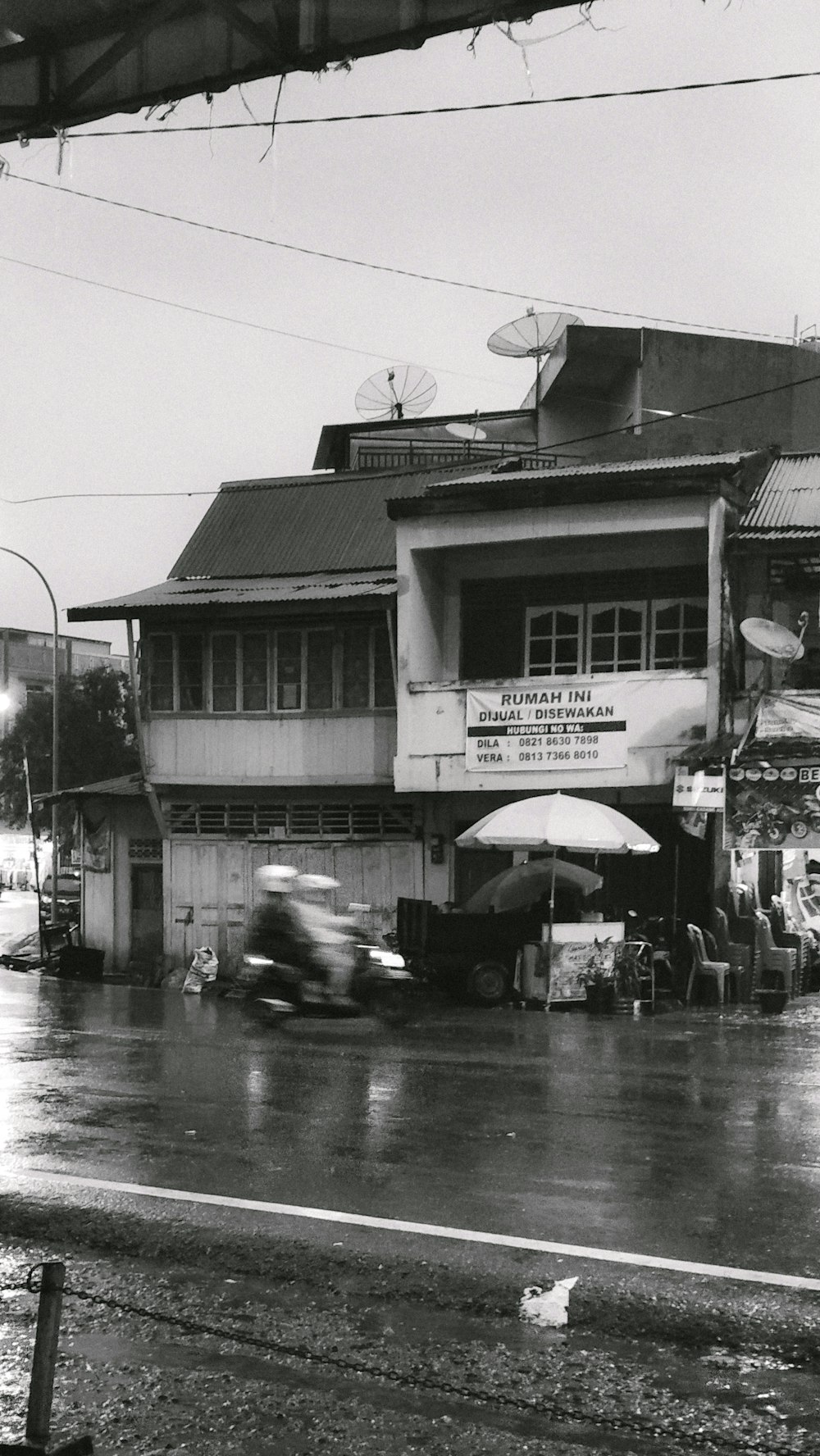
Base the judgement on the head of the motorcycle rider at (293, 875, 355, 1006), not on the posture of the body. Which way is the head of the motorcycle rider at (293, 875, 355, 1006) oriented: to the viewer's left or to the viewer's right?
to the viewer's right

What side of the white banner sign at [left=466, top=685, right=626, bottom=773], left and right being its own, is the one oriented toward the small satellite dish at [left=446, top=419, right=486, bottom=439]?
back

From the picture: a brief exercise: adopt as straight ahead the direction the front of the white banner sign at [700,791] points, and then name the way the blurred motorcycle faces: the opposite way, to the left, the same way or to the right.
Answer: to the left

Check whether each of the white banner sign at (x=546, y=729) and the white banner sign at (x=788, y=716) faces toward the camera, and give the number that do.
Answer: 2

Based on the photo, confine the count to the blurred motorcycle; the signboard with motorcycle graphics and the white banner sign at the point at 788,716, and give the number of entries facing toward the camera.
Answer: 2

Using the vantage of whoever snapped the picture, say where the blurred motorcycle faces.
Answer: facing to the right of the viewer

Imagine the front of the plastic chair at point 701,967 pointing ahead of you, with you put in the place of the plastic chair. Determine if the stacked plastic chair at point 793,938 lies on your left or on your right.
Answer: on your left

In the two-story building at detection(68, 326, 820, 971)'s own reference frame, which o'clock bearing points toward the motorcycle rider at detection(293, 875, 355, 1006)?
The motorcycle rider is roughly at 12 o'clock from the two-story building.

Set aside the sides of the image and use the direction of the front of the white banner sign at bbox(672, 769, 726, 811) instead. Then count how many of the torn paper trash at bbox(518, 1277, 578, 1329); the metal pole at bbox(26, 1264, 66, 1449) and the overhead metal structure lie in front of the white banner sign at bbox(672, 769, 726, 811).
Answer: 3

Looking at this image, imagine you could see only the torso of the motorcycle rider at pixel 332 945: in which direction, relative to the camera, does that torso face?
to the viewer's right

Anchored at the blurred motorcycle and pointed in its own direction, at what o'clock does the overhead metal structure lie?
The overhead metal structure is roughly at 3 o'clock from the blurred motorcycle.
